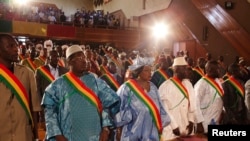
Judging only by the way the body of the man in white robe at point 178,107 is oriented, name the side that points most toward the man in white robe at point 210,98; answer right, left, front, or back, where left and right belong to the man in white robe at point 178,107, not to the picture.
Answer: left

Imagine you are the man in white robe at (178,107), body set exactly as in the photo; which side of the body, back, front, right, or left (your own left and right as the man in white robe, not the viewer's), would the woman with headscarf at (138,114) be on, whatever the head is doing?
right

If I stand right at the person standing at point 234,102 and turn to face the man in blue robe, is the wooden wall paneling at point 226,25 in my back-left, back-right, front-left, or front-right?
back-right

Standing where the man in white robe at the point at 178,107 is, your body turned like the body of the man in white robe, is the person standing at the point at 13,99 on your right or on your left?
on your right

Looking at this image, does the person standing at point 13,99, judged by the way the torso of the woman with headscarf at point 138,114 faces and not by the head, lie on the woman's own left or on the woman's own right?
on the woman's own right

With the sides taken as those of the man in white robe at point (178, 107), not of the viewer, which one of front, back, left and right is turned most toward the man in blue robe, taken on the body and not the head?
right

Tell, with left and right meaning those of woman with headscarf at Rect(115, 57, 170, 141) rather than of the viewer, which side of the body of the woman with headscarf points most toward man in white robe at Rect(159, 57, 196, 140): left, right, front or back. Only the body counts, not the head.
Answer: left

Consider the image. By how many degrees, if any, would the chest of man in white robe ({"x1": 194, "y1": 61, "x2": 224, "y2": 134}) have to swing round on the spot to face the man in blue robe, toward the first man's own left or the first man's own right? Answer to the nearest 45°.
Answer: approximately 90° to the first man's own right
